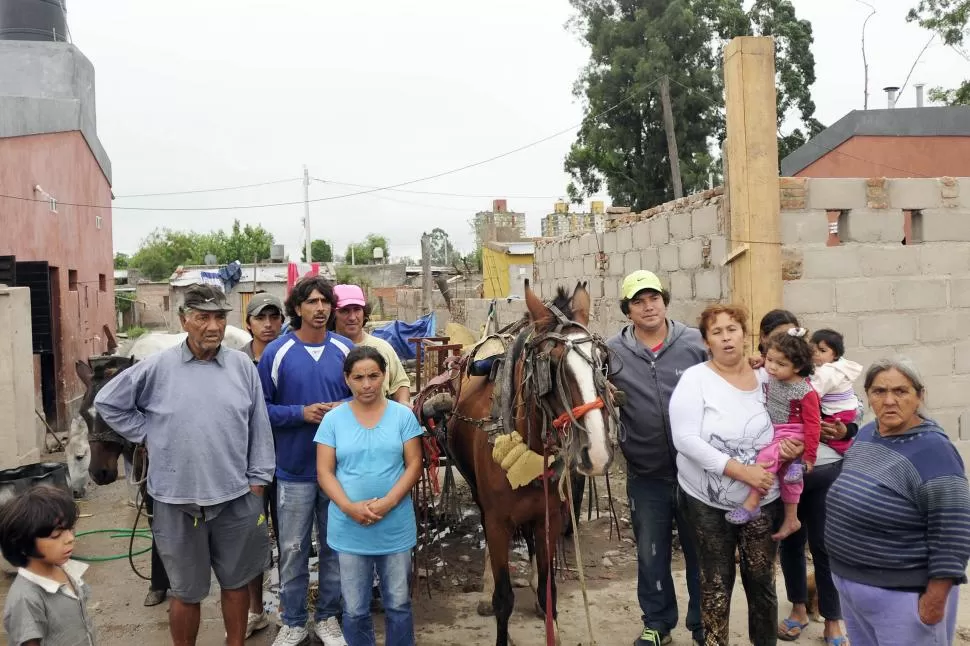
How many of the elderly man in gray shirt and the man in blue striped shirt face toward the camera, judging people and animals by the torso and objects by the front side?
2

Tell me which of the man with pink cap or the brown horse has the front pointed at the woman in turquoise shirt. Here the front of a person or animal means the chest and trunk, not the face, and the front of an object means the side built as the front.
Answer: the man with pink cap

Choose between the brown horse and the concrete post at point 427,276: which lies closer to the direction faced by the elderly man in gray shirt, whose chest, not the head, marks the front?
the brown horse

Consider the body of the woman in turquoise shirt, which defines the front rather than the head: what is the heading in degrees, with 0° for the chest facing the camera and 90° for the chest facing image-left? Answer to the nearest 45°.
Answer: approximately 0°

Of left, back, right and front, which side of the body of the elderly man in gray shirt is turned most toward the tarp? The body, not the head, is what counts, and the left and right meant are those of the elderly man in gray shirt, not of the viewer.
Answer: back
